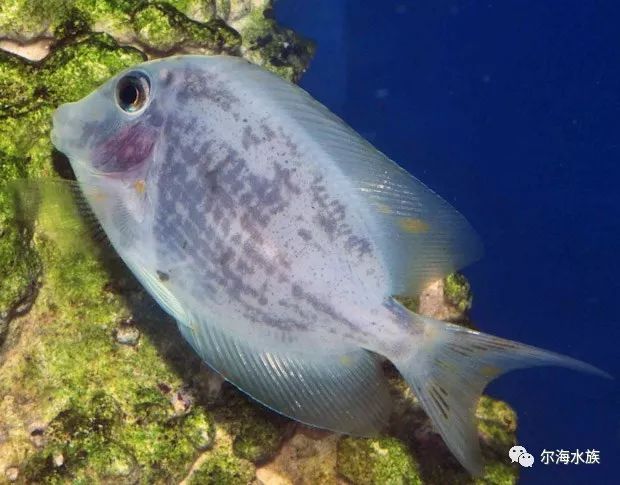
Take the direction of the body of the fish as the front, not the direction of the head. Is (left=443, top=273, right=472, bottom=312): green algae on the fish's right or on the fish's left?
on the fish's right

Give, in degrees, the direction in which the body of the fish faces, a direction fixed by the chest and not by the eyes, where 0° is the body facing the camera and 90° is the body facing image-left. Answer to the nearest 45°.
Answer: approximately 90°
